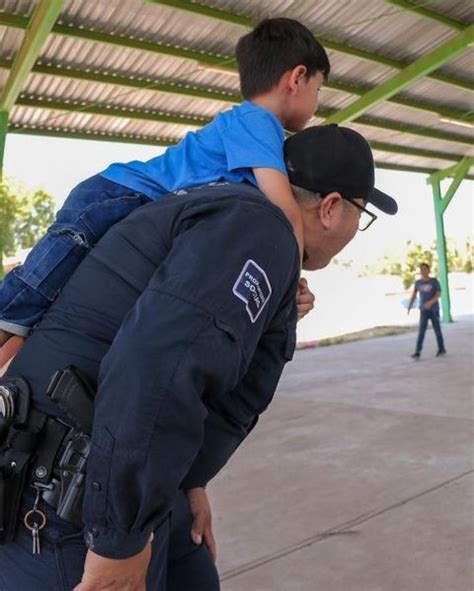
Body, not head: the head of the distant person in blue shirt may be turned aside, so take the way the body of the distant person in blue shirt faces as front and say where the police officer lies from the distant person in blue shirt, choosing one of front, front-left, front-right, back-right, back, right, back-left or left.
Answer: front

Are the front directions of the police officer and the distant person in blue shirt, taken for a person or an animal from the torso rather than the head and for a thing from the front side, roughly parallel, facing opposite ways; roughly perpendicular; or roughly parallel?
roughly perpendicular

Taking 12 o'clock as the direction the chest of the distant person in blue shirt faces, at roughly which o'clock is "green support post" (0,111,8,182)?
The green support post is roughly at 2 o'clock from the distant person in blue shirt.

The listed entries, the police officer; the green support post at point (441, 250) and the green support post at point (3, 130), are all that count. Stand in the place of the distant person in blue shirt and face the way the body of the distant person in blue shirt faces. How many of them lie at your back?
1

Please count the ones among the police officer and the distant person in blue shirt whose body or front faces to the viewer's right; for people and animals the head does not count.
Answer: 1

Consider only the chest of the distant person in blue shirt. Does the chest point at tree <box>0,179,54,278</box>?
no

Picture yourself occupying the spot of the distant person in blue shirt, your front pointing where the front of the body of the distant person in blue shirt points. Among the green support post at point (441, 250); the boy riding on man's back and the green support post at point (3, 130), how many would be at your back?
1

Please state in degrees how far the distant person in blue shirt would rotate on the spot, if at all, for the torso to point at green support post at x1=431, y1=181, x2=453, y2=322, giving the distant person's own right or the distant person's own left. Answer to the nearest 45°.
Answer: approximately 180°

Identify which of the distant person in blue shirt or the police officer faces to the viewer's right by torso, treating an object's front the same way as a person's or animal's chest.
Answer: the police officer

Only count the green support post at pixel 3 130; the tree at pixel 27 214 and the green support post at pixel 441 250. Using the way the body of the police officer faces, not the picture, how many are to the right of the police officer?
0

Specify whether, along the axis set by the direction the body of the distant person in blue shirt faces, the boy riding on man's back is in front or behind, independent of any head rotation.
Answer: in front

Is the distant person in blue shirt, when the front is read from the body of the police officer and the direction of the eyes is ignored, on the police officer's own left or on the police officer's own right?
on the police officer's own left

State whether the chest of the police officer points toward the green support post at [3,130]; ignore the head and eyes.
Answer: no

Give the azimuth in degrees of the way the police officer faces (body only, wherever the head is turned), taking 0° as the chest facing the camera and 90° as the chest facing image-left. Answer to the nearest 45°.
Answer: approximately 270°

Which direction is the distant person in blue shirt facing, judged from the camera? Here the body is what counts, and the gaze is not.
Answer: toward the camera
